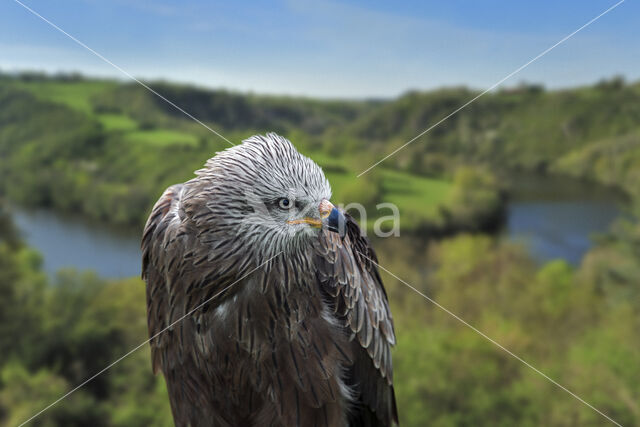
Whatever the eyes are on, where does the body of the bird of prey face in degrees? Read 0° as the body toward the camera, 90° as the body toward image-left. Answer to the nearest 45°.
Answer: approximately 0°
